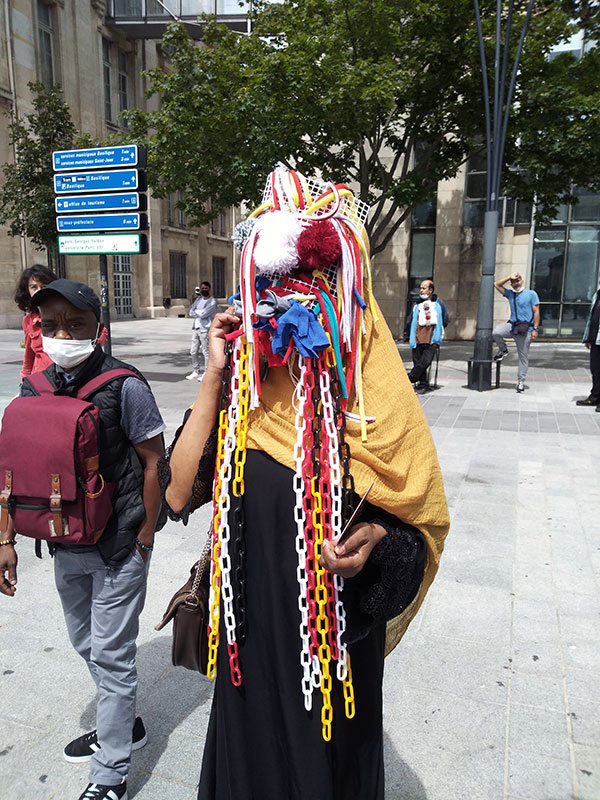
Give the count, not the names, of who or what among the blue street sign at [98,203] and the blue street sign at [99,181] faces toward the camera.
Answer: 2

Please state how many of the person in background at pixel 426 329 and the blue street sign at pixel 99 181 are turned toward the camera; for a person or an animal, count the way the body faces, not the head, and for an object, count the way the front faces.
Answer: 2

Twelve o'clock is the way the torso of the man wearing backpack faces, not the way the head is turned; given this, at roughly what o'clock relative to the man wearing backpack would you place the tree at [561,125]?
The tree is roughly at 6 o'clock from the man wearing backpack.

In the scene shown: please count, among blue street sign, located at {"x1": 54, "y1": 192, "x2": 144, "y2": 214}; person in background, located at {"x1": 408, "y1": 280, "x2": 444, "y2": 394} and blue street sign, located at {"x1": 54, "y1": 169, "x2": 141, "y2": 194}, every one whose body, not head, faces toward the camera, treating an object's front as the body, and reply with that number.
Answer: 3

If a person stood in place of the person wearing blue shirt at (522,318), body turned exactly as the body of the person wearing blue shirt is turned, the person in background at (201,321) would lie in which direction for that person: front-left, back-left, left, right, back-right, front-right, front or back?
front-right

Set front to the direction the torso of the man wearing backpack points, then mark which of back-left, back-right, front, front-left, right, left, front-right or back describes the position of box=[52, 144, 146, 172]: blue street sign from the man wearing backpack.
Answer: back-right

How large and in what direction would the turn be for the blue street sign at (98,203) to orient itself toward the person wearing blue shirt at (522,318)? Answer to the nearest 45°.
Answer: approximately 90° to its left

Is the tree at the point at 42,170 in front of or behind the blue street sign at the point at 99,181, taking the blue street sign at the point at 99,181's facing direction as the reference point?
behind

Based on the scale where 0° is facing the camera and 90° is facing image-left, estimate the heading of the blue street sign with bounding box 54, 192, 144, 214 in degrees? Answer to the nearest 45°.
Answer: approximately 0°

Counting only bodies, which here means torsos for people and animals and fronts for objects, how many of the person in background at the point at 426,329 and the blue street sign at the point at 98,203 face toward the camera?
2
